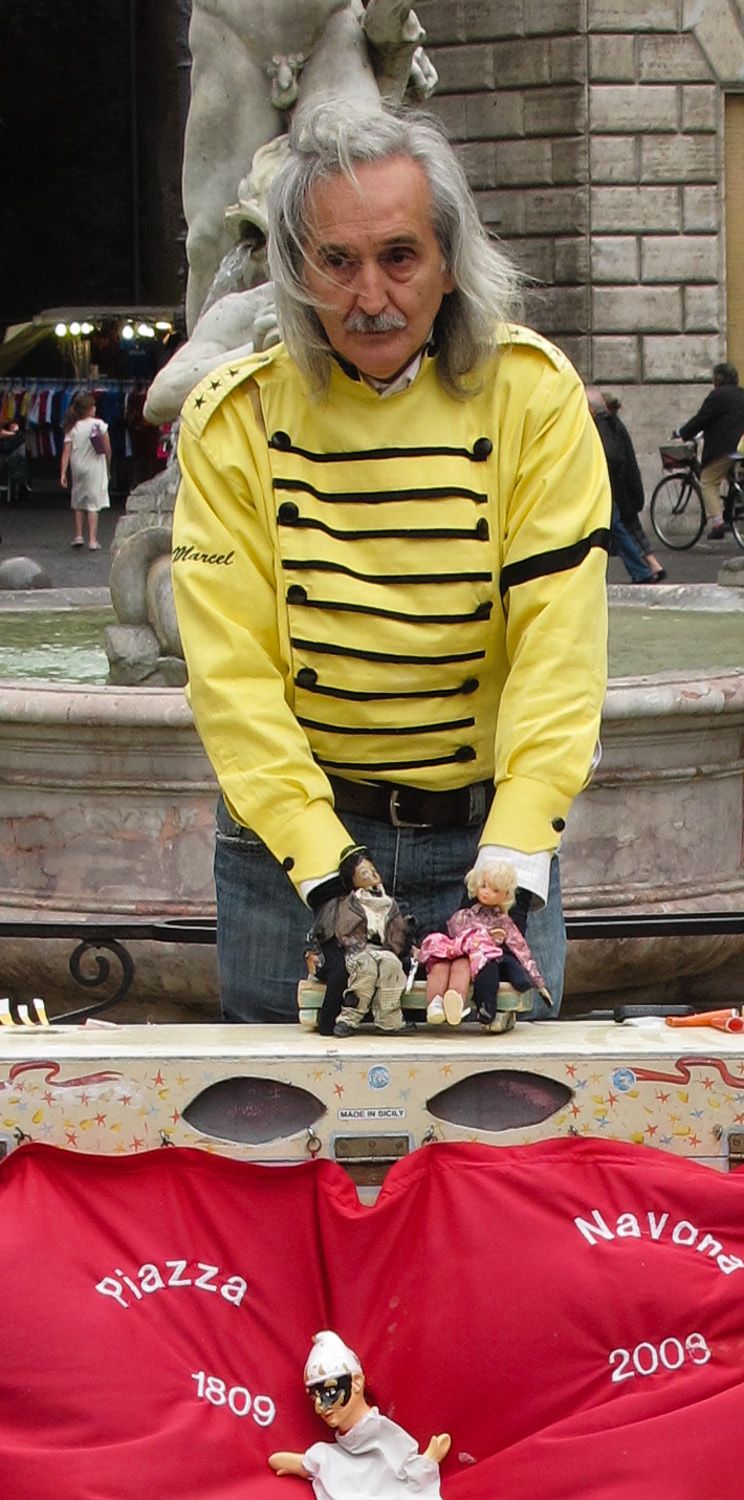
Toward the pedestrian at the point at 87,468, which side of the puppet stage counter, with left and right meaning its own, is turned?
back

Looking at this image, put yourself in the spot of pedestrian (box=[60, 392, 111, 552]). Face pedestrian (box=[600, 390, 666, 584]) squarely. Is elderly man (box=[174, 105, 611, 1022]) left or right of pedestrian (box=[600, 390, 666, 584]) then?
right

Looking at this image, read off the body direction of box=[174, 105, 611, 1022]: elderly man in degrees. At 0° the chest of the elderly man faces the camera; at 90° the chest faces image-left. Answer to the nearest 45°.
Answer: approximately 0°

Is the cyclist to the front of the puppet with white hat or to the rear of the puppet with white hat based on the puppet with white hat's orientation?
to the rear

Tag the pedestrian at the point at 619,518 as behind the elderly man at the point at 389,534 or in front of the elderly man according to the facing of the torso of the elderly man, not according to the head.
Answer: behind
